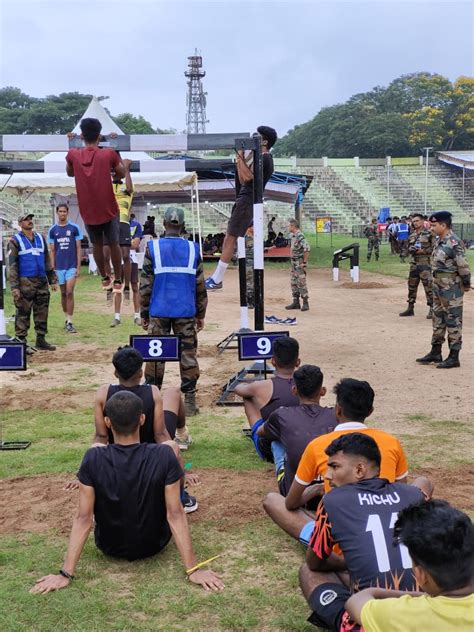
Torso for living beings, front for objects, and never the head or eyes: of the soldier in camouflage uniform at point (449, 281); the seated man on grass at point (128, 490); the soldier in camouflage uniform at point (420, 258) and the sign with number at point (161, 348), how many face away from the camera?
1

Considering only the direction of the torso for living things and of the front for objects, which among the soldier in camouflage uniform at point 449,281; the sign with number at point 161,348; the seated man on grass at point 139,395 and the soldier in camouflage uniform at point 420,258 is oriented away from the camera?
the seated man on grass

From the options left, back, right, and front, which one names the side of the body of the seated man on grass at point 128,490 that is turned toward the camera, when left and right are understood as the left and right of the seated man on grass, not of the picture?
back

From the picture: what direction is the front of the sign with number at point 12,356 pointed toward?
toward the camera

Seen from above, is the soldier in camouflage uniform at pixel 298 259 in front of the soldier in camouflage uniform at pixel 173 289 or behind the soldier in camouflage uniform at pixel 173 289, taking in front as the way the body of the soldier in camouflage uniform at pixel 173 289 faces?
in front

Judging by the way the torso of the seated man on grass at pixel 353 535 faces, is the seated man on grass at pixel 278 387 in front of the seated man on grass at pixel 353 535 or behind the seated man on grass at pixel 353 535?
in front

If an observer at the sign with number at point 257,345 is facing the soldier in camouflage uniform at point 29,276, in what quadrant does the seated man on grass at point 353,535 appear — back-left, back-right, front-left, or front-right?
back-left

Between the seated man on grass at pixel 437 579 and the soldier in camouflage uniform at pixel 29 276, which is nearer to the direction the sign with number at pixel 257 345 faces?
the seated man on grass

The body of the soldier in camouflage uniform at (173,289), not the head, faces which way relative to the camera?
away from the camera

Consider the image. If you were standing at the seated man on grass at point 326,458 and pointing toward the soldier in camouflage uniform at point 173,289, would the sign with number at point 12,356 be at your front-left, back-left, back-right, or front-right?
front-left

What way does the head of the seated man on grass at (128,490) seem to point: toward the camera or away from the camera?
away from the camera

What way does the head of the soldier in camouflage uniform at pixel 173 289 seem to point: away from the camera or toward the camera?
away from the camera

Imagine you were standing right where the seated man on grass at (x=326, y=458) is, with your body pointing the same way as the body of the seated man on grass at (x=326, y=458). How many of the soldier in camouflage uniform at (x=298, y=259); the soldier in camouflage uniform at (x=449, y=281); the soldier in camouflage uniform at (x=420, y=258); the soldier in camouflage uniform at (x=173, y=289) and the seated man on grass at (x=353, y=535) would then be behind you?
1

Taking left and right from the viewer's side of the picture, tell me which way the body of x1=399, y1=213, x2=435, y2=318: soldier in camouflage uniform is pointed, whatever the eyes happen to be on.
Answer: facing the viewer and to the left of the viewer

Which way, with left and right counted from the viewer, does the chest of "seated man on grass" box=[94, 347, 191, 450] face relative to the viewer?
facing away from the viewer

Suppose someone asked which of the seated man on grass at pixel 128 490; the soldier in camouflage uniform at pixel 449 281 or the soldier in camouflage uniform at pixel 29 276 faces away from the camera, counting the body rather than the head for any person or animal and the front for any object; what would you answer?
the seated man on grass

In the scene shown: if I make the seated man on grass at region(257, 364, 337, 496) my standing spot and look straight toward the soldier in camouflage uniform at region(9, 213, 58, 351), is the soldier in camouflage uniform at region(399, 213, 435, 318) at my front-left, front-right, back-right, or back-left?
front-right
